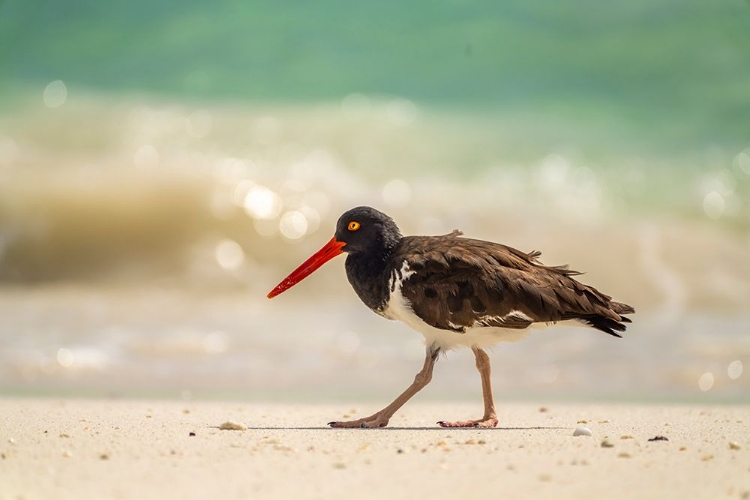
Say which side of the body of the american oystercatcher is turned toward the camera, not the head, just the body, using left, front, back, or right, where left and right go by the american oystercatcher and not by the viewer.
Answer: left

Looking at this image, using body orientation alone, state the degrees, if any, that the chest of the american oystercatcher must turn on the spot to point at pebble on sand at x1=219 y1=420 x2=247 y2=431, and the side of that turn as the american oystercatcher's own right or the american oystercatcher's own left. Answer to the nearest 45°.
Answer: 0° — it already faces it
